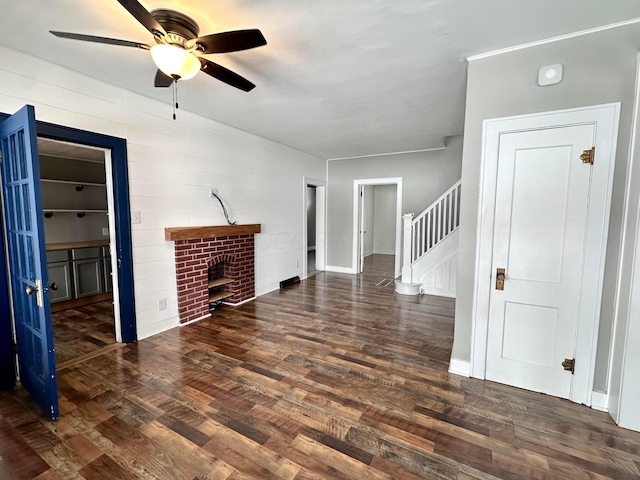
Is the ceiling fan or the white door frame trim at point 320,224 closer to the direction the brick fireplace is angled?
the ceiling fan

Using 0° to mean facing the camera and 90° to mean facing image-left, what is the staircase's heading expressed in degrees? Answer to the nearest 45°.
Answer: approximately 90°

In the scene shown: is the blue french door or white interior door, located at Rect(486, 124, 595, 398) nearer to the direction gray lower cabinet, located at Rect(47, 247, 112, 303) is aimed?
the white interior door

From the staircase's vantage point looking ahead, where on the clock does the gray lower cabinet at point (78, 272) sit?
The gray lower cabinet is roughly at 11 o'clock from the staircase.

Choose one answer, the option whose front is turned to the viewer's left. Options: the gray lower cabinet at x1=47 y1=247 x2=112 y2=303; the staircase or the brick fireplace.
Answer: the staircase

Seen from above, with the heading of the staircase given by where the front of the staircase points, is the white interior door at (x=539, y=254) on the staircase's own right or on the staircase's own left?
on the staircase's own left

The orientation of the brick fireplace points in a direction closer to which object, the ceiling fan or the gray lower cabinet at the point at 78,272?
the ceiling fan

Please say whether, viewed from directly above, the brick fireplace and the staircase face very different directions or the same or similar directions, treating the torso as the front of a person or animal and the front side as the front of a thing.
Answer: very different directions

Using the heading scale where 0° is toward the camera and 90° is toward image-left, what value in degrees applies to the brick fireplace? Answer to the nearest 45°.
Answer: approximately 315°
